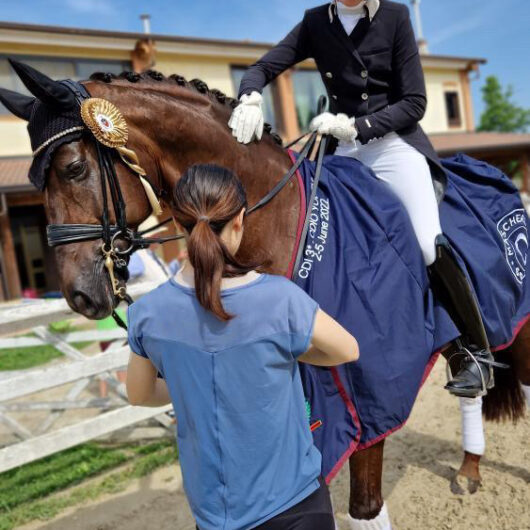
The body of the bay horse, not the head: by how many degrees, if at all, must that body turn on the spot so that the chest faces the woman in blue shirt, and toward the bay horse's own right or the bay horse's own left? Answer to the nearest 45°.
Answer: approximately 45° to the bay horse's own left

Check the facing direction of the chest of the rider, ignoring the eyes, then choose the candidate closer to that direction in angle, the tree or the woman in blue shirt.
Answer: the woman in blue shirt

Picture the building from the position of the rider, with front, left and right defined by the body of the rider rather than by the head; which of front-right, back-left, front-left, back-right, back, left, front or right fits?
right

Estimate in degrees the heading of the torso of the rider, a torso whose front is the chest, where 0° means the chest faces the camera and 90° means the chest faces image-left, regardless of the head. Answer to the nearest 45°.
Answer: approximately 45°

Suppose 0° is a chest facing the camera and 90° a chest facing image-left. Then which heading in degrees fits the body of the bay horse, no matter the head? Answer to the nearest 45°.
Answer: approximately 45°

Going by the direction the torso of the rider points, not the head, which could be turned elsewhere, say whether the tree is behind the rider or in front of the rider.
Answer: behind

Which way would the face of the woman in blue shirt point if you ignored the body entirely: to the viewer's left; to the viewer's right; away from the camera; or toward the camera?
away from the camera
